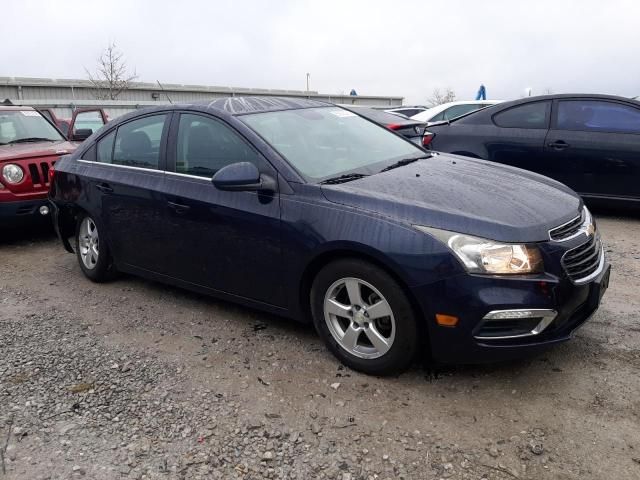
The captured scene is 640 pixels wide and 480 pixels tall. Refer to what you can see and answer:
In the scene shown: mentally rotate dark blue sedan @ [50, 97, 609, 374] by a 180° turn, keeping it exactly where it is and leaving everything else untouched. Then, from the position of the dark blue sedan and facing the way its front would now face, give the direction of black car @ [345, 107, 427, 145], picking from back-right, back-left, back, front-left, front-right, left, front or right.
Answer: front-right

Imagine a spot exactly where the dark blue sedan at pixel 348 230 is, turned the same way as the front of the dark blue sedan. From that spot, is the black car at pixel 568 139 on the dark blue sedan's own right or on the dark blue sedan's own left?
on the dark blue sedan's own left

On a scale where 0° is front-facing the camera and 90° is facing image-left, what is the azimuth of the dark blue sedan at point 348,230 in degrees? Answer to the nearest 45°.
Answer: approximately 315°

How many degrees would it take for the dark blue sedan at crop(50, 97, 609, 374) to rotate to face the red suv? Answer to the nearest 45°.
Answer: approximately 180°

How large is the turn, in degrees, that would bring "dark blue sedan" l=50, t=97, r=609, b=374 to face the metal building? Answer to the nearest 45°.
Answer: approximately 180°

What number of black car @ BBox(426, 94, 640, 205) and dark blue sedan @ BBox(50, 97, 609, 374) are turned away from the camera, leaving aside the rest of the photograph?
0
